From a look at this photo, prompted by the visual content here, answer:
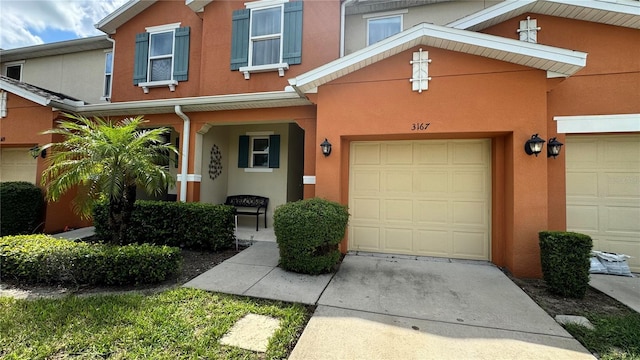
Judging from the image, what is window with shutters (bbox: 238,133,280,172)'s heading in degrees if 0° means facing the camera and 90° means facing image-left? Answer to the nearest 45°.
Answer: approximately 0°

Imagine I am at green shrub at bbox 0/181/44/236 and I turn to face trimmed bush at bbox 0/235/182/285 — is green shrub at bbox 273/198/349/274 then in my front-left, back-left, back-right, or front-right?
front-left

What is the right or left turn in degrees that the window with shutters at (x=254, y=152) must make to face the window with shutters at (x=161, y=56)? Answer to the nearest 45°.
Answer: approximately 90° to its right

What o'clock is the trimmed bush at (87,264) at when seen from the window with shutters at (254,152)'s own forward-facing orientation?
The trimmed bush is roughly at 1 o'clock from the window with shutters.

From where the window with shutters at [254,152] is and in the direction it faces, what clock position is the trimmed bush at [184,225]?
The trimmed bush is roughly at 1 o'clock from the window with shutters.

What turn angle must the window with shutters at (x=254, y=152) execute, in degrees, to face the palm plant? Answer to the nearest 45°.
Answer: approximately 45° to its right

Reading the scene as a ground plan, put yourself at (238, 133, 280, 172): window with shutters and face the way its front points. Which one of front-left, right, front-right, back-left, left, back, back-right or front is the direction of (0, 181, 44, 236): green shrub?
right
